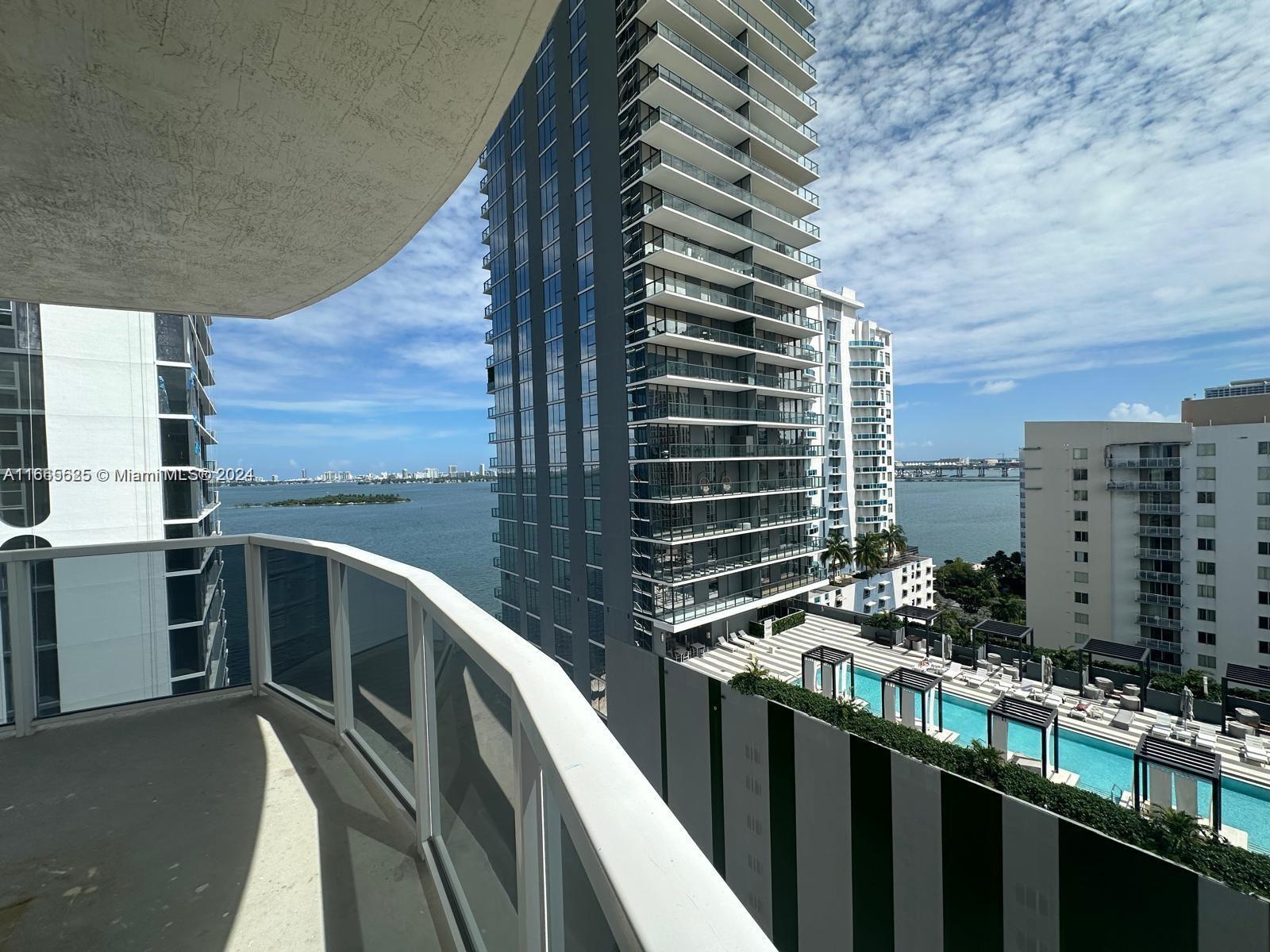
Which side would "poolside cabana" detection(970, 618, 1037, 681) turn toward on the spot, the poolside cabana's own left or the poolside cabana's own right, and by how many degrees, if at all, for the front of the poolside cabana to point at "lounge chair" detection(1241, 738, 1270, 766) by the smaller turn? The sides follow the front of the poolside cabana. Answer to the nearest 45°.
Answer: approximately 90° to the poolside cabana's own left

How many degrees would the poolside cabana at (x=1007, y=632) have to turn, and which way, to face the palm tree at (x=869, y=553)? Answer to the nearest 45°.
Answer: approximately 90° to its right

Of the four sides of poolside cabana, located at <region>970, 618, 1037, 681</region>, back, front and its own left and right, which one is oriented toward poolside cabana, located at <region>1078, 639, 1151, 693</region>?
left

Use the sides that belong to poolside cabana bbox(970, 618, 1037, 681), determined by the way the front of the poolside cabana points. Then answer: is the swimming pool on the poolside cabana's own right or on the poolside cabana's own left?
on the poolside cabana's own left

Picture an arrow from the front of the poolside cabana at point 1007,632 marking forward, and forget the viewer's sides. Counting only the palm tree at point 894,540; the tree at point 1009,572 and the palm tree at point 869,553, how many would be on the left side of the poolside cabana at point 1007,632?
0

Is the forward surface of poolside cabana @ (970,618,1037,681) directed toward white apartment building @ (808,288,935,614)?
no

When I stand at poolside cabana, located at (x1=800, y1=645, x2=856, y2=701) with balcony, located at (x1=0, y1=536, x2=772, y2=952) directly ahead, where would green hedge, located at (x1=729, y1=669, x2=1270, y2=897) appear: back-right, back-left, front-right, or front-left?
front-left

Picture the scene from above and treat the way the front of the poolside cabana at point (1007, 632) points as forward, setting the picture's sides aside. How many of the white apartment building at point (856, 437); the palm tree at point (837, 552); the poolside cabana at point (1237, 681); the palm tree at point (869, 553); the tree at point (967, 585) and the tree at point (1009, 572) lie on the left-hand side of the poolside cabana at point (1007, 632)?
1

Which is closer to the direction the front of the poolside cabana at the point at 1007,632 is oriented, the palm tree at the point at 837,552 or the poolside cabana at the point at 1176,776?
the poolside cabana

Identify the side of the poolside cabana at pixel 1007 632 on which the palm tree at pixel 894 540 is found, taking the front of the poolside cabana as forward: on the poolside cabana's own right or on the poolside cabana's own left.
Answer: on the poolside cabana's own right

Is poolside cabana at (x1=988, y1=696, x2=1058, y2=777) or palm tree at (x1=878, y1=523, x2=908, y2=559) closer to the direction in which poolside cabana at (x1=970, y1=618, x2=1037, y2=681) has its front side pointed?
the poolside cabana

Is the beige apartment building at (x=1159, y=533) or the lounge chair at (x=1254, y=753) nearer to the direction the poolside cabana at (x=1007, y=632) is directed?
the lounge chair

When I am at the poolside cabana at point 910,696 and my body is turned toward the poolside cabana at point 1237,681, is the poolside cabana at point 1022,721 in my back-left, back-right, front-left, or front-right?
front-right

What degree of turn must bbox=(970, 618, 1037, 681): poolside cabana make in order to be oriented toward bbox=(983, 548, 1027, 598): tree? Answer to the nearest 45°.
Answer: approximately 135° to its right

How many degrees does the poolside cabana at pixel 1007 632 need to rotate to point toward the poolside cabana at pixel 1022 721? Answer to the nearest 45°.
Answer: approximately 45° to its left

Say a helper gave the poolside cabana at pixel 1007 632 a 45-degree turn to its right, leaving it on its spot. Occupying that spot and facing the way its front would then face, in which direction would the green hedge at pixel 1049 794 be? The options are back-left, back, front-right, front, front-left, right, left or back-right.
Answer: left

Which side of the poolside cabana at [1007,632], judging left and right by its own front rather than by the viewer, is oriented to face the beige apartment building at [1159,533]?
back

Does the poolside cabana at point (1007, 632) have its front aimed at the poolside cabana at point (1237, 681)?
no
